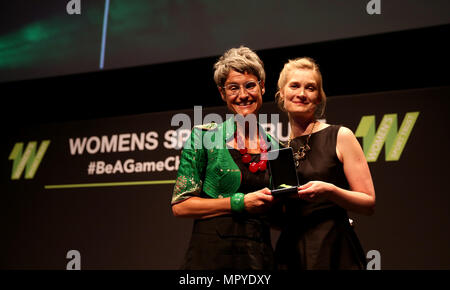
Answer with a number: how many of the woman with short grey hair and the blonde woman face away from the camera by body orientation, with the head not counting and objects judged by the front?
0

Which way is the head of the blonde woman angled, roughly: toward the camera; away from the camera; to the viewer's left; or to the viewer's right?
toward the camera

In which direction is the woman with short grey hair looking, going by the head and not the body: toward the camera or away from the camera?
toward the camera

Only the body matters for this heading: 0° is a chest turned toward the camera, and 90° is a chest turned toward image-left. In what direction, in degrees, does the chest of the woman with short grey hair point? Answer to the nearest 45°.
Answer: approximately 315°

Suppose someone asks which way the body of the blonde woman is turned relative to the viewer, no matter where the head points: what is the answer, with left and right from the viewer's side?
facing the viewer and to the left of the viewer
